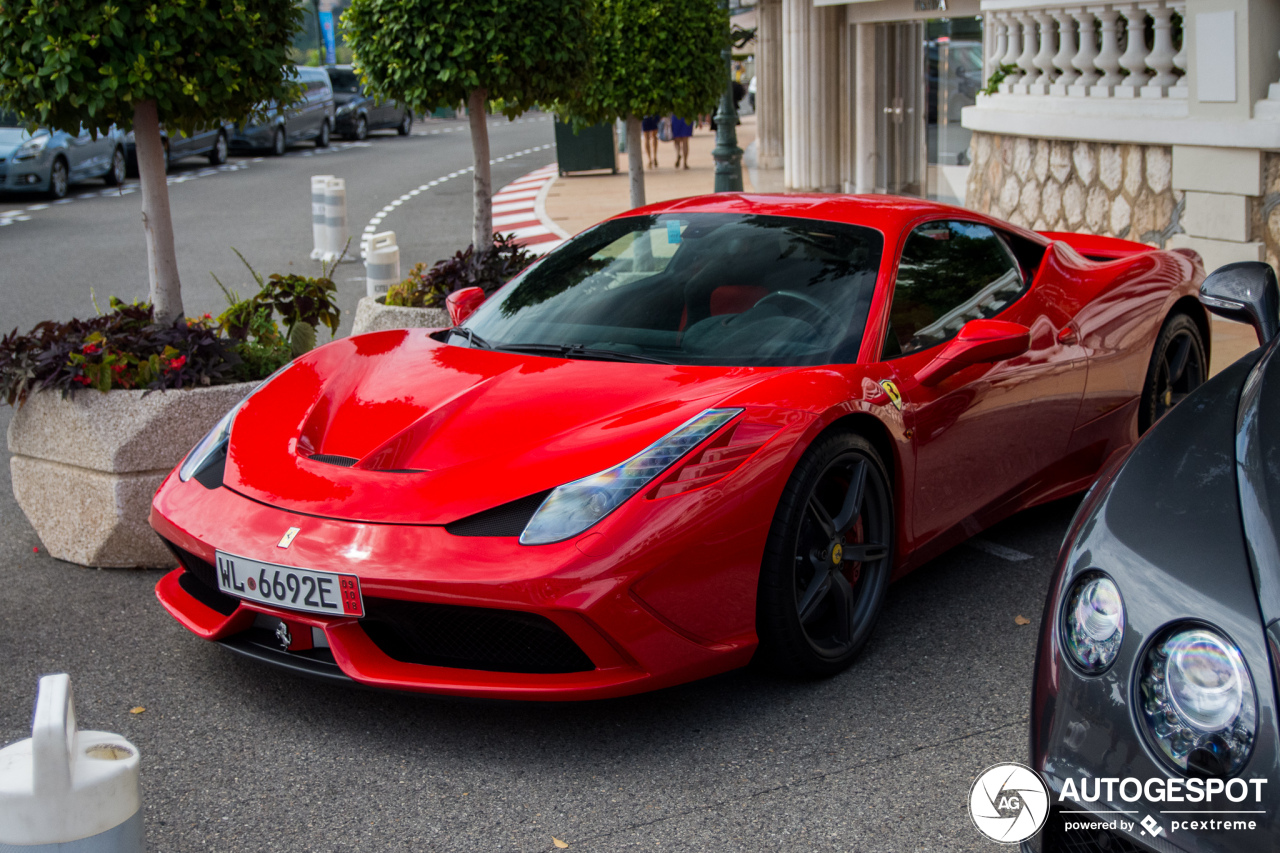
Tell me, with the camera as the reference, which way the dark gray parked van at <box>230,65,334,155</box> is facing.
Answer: facing the viewer and to the left of the viewer

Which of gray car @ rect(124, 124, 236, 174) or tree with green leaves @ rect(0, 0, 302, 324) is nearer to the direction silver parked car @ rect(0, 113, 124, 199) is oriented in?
the tree with green leaves

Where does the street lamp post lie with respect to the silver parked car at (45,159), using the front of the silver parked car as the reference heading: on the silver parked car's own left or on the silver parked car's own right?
on the silver parked car's own left

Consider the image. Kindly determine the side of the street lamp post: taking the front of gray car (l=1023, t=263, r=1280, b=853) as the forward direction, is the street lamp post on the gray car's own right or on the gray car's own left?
on the gray car's own right

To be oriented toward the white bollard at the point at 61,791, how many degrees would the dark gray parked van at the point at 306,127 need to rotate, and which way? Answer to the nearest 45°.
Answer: approximately 45° to its left

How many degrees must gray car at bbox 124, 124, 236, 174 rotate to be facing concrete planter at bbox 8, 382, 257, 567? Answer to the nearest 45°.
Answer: approximately 45° to its left

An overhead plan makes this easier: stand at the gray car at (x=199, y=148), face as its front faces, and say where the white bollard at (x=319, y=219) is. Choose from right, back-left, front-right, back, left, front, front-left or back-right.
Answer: front-left

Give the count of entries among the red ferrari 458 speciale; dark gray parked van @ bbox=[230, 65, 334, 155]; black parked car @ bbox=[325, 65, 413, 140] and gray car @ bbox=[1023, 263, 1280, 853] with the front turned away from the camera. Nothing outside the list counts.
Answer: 0

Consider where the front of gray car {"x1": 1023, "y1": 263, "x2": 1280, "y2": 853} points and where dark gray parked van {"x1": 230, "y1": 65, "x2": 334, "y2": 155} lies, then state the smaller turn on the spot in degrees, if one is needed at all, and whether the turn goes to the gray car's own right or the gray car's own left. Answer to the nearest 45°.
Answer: approximately 90° to the gray car's own right

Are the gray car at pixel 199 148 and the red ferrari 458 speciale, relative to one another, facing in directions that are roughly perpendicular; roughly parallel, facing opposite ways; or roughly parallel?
roughly parallel
